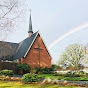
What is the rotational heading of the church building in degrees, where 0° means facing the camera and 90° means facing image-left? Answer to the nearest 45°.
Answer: approximately 315°

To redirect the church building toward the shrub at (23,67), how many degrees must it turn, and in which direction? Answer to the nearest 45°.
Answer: approximately 90° to its right
